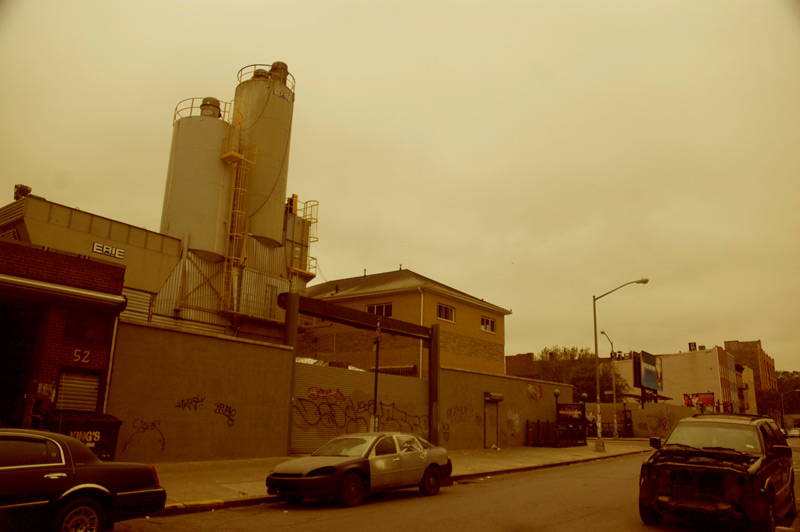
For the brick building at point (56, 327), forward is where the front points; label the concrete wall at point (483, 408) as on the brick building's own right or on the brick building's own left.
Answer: on the brick building's own left

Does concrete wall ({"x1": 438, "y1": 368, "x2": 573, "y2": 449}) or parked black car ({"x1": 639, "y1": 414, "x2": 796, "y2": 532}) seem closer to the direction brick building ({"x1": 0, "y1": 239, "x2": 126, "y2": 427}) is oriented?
the parked black car

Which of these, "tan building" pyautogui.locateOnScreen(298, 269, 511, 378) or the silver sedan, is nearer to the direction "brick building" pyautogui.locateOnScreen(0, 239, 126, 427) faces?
the silver sedan

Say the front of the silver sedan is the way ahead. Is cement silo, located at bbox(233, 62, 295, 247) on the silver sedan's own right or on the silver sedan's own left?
on the silver sedan's own right

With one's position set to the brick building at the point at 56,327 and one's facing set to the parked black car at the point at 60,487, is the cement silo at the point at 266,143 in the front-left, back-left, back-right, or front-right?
back-left

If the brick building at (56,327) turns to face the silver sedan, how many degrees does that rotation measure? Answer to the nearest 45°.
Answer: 0° — it already faces it

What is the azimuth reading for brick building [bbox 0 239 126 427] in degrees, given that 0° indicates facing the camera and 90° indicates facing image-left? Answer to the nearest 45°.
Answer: approximately 315°

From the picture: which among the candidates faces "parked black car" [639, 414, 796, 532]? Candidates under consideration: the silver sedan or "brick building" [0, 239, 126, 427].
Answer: the brick building

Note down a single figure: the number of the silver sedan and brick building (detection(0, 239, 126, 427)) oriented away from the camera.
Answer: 0

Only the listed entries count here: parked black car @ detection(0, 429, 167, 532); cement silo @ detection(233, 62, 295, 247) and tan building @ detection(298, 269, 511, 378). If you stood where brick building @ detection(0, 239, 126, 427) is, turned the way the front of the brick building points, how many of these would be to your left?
2

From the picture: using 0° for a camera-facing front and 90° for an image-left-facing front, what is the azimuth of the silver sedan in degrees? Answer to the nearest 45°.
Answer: approximately 45°

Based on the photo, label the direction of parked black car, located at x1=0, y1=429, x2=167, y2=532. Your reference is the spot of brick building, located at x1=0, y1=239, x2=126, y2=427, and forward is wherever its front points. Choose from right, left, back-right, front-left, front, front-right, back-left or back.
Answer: front-right
